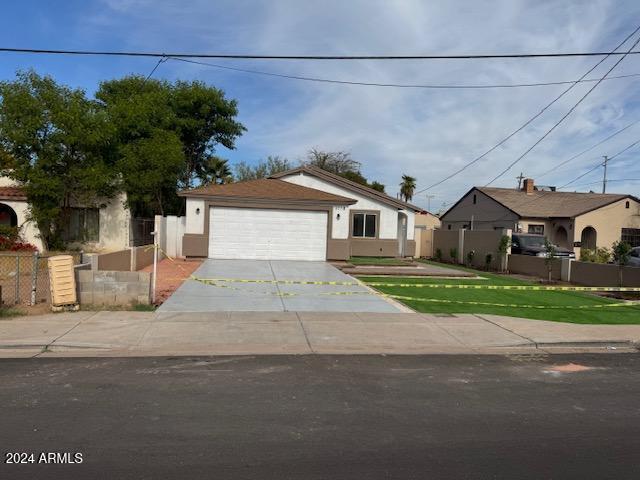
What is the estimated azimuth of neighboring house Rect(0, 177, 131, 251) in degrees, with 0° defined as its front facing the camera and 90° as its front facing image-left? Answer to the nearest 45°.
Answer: approximately 0°

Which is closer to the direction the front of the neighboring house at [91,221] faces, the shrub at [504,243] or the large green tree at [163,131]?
the shrub

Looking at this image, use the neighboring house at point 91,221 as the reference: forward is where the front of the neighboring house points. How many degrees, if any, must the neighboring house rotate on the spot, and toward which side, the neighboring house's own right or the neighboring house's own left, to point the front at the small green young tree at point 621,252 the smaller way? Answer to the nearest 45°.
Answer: approximately 45° to the neighboring house's own left

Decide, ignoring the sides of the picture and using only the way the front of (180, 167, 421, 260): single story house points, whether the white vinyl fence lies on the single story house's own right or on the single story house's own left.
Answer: on the single story house's own right

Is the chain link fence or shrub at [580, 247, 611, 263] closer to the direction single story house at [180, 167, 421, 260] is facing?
the chain link fence

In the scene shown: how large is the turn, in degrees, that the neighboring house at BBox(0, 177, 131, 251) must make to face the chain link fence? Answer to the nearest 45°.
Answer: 0° — it already faces it

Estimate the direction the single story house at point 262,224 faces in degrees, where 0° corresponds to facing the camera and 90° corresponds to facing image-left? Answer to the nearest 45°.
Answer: approximately 0°

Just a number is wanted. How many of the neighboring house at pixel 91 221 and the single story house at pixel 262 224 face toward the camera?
2

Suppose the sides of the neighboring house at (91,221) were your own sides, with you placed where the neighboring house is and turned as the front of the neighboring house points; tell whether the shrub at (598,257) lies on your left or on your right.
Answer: on your left

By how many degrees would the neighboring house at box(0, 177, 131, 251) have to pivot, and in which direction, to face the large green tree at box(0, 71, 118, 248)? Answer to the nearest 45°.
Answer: approximately 45° to its right

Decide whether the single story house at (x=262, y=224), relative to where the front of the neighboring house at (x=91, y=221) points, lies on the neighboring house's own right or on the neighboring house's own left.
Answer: on the neighboring house's own left
